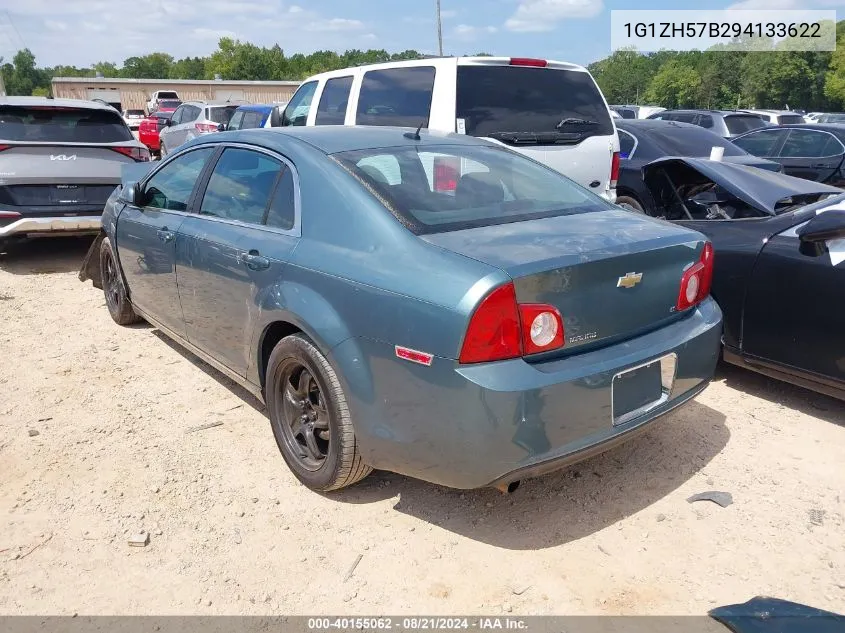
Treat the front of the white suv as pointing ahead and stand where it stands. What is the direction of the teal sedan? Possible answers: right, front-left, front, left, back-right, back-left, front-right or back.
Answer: back-left

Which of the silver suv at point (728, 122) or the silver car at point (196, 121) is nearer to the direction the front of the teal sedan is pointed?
the silver car

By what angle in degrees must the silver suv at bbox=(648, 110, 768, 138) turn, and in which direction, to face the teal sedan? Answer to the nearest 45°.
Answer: approximately 135° to its left

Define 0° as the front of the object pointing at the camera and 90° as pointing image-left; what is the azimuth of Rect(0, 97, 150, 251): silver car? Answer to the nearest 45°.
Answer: approximately 180°

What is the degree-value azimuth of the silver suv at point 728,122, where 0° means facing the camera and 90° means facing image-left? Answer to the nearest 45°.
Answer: approximately 135°

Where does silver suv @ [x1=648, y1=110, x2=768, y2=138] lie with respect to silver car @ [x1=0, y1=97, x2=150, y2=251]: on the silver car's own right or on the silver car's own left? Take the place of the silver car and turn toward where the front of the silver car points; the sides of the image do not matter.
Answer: on the silver car's own right

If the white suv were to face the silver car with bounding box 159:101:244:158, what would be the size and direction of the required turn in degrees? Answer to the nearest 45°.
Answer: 0° — it already faces it

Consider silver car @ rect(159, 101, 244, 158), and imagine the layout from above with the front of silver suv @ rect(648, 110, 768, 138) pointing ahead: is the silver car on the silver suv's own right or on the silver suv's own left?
on the silver suv's own left
